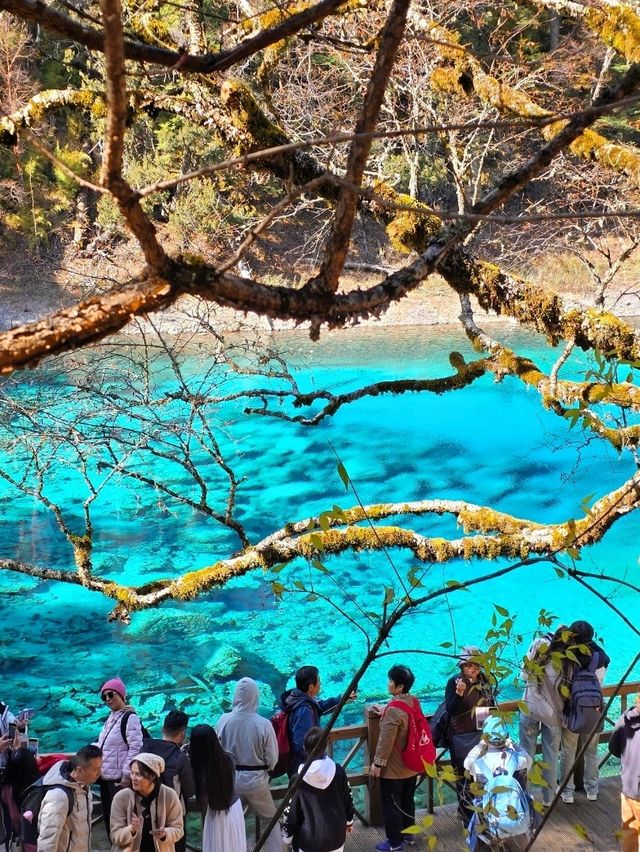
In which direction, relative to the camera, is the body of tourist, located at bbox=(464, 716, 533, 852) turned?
away from the camera

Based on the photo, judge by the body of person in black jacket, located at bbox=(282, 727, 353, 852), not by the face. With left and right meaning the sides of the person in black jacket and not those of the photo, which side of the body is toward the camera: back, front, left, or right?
back

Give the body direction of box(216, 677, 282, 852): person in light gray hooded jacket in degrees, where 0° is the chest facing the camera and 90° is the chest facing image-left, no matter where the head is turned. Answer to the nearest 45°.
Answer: approximately 180°

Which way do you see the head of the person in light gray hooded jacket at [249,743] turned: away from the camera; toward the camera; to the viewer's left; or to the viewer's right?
away from the camera

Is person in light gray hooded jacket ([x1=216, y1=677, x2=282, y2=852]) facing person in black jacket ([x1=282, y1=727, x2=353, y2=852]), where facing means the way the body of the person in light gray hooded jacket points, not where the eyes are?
no

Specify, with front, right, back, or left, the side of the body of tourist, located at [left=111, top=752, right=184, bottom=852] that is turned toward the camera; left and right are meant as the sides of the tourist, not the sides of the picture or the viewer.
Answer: front

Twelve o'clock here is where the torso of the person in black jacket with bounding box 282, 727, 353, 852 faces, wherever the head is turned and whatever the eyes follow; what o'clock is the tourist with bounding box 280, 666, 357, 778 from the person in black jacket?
The tourist is roughly at 12 o'clock from the person in black jacket.

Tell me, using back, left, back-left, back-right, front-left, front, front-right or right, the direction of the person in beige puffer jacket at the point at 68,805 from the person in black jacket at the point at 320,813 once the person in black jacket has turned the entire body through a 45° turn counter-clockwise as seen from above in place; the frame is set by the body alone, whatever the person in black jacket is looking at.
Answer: front-left

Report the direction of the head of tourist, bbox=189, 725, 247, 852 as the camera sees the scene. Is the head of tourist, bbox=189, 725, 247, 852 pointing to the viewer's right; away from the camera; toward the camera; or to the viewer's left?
away from the camera

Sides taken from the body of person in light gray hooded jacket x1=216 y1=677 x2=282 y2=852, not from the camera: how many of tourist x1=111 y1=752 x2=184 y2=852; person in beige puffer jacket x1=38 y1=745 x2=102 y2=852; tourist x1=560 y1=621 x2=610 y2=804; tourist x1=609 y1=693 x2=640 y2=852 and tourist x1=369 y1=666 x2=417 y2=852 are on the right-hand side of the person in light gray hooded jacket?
3

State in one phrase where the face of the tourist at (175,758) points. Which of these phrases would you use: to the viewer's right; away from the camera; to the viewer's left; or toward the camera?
away from the camera

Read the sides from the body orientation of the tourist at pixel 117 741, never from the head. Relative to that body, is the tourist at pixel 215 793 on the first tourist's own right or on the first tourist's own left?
on the first tourist's own left

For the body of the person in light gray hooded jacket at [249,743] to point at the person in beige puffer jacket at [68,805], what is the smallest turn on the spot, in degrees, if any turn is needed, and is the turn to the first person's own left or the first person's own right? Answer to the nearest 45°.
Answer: approximately 135° to the first person's own left

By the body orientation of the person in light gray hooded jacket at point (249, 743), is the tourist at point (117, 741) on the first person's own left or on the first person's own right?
on the first person's own left

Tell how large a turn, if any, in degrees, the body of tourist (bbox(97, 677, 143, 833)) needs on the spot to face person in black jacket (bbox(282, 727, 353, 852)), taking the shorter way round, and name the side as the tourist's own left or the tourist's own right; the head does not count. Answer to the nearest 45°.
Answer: approximately 90° to the tourist's own left
